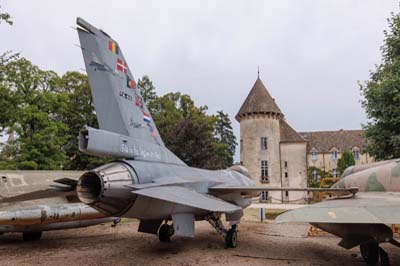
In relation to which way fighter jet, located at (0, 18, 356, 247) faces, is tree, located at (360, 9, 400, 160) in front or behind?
in front

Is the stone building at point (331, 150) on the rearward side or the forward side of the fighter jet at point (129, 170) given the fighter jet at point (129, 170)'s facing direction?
on the forward side

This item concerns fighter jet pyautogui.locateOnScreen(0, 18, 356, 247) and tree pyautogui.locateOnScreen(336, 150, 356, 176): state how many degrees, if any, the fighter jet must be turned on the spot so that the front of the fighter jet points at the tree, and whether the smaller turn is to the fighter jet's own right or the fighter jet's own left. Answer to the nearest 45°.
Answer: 0° — it already faces it

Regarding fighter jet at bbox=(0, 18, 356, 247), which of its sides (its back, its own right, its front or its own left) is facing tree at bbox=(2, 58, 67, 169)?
left

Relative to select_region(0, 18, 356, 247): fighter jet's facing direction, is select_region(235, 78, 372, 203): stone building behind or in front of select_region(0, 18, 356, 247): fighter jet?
in front

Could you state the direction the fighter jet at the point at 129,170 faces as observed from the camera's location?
facing away from the viewer and to the right of the viewer

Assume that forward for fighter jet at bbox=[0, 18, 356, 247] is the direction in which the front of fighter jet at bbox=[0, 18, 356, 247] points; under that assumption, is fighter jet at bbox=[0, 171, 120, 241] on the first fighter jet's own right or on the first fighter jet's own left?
on the first fighter jet's own left

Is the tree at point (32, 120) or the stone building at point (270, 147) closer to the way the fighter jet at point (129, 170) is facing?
the stone building
